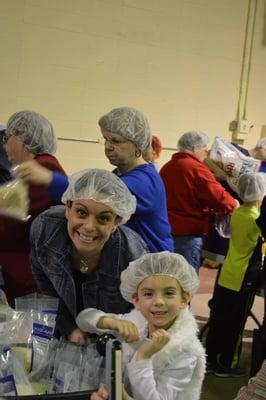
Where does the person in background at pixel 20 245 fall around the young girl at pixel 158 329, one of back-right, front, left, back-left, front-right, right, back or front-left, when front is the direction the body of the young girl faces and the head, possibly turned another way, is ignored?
back-right

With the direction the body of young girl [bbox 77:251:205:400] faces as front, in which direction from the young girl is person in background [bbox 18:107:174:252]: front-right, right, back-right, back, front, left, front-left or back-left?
back

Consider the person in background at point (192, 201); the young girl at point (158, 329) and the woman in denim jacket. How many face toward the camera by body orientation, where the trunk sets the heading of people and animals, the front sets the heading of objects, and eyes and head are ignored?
2

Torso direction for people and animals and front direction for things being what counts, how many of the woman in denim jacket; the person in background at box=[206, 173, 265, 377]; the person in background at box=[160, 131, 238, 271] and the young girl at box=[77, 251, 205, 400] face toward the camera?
2
